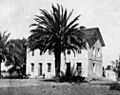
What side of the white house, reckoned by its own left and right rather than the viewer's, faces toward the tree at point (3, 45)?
right

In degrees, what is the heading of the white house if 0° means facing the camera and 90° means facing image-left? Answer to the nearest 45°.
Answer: approximately 0°

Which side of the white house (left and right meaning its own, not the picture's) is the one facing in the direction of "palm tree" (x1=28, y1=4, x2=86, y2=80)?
front

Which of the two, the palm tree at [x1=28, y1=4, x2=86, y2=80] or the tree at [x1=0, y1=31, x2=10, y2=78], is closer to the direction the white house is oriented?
the palm tree
